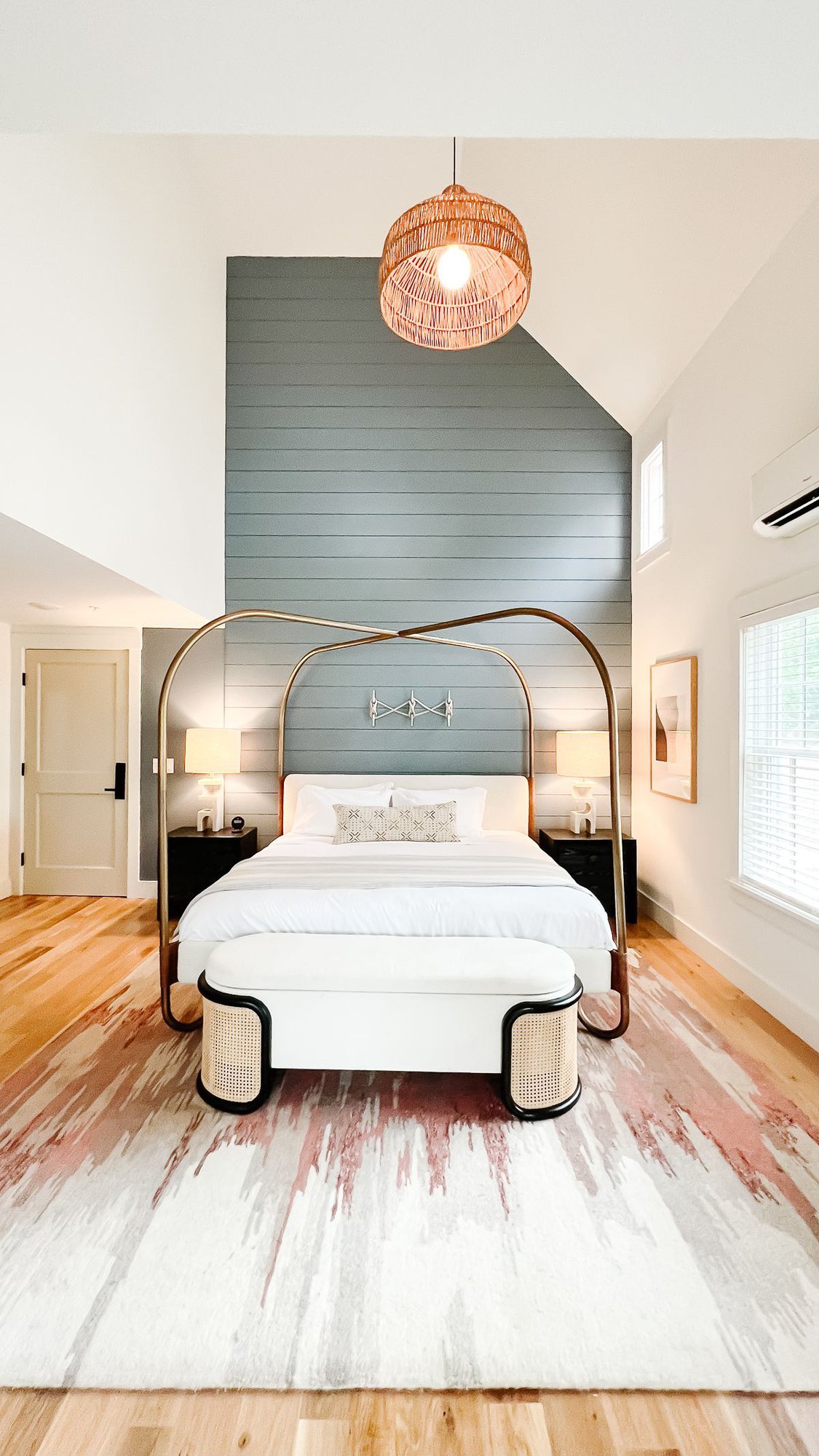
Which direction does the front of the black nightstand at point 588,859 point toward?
toward the camera

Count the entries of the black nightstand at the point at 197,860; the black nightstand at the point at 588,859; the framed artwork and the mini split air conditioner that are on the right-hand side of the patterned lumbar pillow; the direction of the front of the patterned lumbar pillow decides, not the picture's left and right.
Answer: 1

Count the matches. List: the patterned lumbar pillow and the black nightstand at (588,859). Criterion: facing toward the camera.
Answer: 2

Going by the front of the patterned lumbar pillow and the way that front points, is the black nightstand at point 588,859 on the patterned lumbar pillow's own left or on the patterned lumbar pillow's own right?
on the patterned lumbar pillow's own left

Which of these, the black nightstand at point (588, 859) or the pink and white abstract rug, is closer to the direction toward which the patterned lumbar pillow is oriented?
the pink and white abstract rug

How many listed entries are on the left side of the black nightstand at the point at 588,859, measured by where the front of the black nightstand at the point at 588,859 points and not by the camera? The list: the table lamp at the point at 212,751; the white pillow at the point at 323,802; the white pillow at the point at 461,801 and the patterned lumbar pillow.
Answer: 0

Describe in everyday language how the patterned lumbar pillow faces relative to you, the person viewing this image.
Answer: facing the viewer

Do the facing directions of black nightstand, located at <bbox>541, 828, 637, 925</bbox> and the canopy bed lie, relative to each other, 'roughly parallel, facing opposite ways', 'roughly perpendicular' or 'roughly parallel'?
roughly parallel

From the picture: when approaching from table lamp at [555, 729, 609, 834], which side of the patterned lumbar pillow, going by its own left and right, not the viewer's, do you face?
left

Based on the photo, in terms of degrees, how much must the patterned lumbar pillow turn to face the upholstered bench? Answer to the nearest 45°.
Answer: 0° — it already faces it

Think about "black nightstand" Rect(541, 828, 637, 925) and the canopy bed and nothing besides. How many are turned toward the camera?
2

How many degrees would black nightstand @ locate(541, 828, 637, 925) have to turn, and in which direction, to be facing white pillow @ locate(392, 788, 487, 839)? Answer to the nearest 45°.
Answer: approximately 90° to its right

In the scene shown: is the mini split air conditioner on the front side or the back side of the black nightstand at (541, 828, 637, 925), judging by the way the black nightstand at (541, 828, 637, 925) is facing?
on the front side

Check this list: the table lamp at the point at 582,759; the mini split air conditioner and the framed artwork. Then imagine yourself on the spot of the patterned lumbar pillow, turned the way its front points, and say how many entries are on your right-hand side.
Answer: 0

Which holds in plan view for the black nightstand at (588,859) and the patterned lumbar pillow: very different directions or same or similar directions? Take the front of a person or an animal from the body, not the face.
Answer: same or similar directions

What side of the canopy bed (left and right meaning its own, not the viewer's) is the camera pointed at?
front
